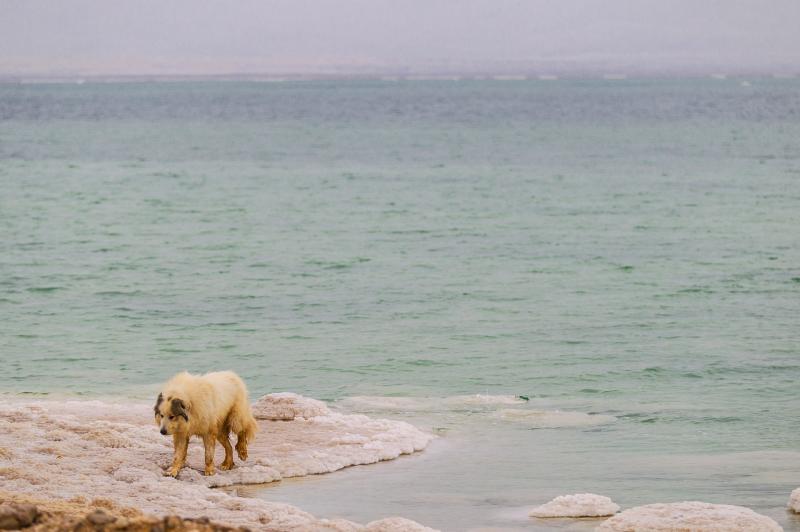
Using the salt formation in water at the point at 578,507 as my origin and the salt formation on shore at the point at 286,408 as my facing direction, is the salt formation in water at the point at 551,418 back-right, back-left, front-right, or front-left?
front-right

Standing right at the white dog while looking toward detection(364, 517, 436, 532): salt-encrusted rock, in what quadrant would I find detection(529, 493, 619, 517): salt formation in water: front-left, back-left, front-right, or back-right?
front-left

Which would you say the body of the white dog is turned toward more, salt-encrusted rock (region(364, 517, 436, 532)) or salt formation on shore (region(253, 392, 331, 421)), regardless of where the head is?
the salt-encrusted rock

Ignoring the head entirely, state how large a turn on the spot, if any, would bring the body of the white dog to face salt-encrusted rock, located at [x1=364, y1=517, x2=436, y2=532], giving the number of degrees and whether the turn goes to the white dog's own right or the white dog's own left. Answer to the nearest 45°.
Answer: approximately 90° to the white dog's own left

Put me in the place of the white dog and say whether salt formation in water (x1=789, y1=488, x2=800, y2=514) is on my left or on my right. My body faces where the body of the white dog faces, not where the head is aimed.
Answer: on my left

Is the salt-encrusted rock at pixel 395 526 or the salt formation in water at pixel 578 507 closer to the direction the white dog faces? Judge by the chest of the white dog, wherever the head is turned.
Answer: the salt-encrusted rock

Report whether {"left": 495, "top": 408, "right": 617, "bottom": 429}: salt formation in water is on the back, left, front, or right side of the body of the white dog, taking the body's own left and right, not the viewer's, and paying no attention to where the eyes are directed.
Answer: back

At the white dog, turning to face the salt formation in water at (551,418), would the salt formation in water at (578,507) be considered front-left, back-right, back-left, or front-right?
front-right

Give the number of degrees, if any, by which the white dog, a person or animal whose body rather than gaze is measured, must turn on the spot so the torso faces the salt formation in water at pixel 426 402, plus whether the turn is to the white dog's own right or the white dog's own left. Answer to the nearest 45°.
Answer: approximately 180°

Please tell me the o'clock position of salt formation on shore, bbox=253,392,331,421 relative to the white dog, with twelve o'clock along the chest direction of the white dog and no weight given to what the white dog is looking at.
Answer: The salt formation on shore is roughly at 5 o'clock from the white dog.

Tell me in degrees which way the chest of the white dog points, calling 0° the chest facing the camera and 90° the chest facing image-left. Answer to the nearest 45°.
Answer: approximately 45°

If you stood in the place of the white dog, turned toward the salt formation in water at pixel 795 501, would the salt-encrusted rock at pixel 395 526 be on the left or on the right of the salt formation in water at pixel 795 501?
right

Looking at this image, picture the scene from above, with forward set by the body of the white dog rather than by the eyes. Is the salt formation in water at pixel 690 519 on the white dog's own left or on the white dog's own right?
on the white dog's own left
